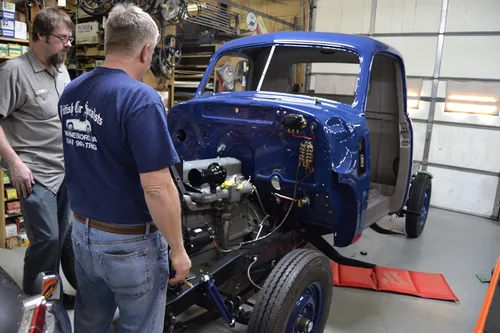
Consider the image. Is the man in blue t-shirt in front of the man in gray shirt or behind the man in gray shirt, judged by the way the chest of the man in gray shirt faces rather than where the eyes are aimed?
in front

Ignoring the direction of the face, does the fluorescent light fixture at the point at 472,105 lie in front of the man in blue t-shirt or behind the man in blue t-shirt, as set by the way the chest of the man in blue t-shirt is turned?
in front

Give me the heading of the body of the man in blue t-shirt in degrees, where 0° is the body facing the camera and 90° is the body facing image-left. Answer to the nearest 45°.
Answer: approximately 225°

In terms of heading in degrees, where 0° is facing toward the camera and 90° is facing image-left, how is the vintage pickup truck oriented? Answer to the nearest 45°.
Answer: approximately 45°

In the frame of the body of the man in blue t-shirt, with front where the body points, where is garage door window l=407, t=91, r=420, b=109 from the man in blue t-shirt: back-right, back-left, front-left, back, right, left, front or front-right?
front

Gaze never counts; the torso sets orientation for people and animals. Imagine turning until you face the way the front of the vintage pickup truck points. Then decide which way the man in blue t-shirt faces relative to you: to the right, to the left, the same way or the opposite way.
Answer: the opposite way

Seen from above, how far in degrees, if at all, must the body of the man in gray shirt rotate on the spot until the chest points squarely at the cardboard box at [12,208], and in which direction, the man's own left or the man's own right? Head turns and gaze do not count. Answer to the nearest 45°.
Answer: approximately 135° to the man's own left

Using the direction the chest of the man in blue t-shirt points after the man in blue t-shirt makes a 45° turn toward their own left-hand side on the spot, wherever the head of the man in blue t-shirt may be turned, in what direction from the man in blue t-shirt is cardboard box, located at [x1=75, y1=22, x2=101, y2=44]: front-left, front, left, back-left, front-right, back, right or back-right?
front

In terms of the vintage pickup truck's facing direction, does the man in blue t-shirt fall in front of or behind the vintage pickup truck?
in front

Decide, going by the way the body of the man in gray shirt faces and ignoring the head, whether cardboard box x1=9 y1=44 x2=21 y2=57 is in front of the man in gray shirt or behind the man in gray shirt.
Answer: behind

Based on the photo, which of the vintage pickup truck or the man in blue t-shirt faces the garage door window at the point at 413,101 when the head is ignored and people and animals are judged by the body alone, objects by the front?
the man in blue t-shirt

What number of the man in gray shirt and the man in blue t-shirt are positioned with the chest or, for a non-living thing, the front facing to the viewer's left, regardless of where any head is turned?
0

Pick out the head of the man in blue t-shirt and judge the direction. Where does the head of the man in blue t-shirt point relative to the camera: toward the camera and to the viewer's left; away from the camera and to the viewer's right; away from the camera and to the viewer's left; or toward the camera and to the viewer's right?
away from the camera and to the viewer's right

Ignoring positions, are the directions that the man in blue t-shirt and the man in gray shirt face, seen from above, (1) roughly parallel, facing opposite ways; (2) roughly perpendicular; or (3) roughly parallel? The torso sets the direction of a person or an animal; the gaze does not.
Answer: roughly perpendicular
